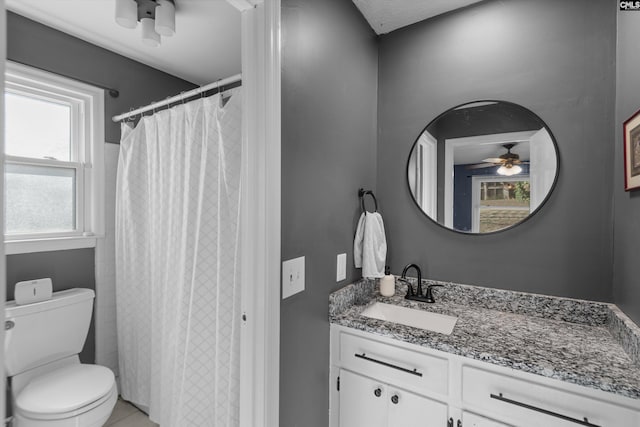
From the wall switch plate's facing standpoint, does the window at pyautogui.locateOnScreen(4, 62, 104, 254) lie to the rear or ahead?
to the rear

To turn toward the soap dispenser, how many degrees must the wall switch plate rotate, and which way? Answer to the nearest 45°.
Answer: approximately 90° to its left

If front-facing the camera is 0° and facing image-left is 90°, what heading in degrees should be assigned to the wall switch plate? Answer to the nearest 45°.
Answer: approximately 315°

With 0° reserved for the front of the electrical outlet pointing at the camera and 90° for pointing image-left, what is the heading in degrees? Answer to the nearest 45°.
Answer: approximately 315°
